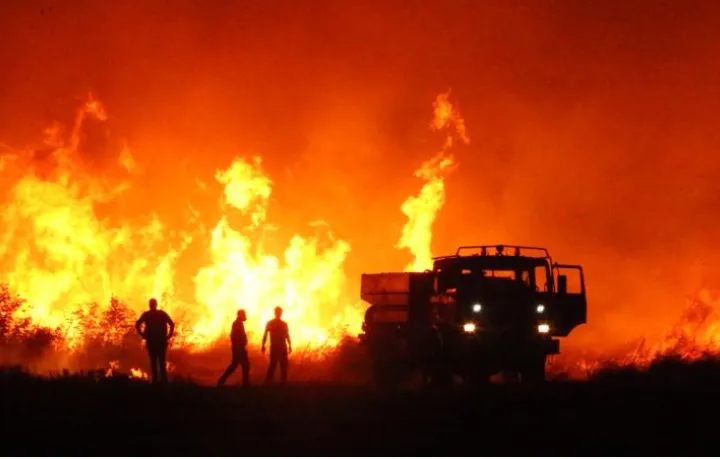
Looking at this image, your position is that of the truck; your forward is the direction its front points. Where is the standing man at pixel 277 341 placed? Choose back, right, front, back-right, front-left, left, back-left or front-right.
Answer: back-right

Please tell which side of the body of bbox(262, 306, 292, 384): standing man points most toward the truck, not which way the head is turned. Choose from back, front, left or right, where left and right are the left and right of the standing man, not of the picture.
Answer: right

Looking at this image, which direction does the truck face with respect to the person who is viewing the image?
facing the viewer and to the right of the viewer

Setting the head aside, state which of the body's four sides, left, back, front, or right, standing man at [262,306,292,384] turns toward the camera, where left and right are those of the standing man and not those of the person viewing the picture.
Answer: back

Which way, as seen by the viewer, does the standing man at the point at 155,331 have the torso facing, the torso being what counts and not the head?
away from the camera

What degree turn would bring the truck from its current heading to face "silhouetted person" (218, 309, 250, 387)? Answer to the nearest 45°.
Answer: approximately 135° to its right

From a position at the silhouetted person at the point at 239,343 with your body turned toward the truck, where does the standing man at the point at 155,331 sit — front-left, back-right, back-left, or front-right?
back-right

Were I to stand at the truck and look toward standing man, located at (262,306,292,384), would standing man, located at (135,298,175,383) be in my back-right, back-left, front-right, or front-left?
front-left

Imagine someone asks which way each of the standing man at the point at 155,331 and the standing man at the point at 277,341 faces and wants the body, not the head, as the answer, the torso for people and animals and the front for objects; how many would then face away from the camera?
2

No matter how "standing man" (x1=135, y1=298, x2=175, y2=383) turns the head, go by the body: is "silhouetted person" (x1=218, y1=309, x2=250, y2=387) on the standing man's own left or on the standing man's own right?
on the standing man's own right
